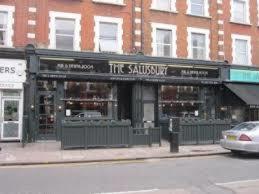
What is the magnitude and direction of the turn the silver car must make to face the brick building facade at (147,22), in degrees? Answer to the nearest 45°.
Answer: approximately 90° to its left

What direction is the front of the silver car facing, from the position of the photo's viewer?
facing away from the viewer and to the right of the viewer

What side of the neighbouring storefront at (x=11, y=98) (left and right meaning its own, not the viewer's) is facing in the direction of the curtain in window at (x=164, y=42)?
left

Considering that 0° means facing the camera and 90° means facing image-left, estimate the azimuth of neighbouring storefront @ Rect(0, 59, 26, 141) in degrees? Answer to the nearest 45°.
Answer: approximately 0°

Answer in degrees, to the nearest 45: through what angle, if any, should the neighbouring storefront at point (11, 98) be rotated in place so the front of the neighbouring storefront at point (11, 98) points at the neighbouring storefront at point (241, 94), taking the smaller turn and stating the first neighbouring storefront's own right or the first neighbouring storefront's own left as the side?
approximately 90° to the first neighbouring storefront's own left

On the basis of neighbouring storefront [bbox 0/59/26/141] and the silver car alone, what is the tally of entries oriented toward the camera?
1

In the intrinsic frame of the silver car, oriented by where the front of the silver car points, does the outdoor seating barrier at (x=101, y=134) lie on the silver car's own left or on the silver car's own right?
on the silver car's own left

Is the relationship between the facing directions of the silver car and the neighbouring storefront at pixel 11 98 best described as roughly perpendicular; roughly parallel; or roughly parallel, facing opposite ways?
roughly perpendicular

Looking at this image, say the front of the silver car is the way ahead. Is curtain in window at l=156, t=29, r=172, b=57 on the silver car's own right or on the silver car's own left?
on the silver car's own left

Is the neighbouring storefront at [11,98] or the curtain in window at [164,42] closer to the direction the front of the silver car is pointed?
the curtain in window

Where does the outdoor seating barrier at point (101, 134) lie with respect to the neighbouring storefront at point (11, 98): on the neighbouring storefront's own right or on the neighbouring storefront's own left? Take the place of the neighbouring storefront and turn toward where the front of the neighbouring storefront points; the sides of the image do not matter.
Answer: on the neighbouring storefront's own left

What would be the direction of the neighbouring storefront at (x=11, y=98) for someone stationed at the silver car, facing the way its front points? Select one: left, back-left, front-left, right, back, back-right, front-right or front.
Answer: back-left
